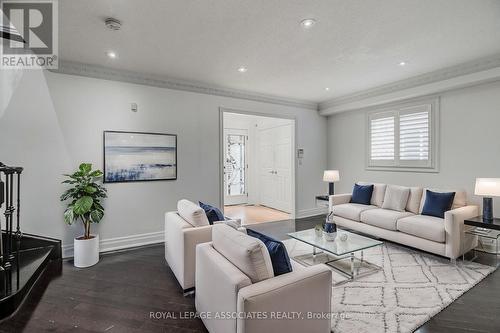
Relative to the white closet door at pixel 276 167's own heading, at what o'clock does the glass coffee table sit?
The glass coffee table is roughly at 10 o'clock from the white closet door.

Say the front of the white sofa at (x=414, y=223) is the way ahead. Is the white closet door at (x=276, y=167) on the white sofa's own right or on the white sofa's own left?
on the white sofa's own right

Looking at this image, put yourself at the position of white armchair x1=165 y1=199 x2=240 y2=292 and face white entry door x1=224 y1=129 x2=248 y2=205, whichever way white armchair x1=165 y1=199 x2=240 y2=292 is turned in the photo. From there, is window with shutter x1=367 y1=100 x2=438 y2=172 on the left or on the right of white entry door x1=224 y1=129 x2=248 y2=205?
right

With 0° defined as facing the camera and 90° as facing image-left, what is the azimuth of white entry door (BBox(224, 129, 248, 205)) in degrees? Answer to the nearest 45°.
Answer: approximately 315°

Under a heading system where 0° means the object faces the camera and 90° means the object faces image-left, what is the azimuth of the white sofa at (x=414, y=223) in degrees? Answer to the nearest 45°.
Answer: approximately 45°

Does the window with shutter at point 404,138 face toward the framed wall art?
yes

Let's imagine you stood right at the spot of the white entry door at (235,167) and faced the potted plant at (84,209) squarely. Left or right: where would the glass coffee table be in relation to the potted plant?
left
